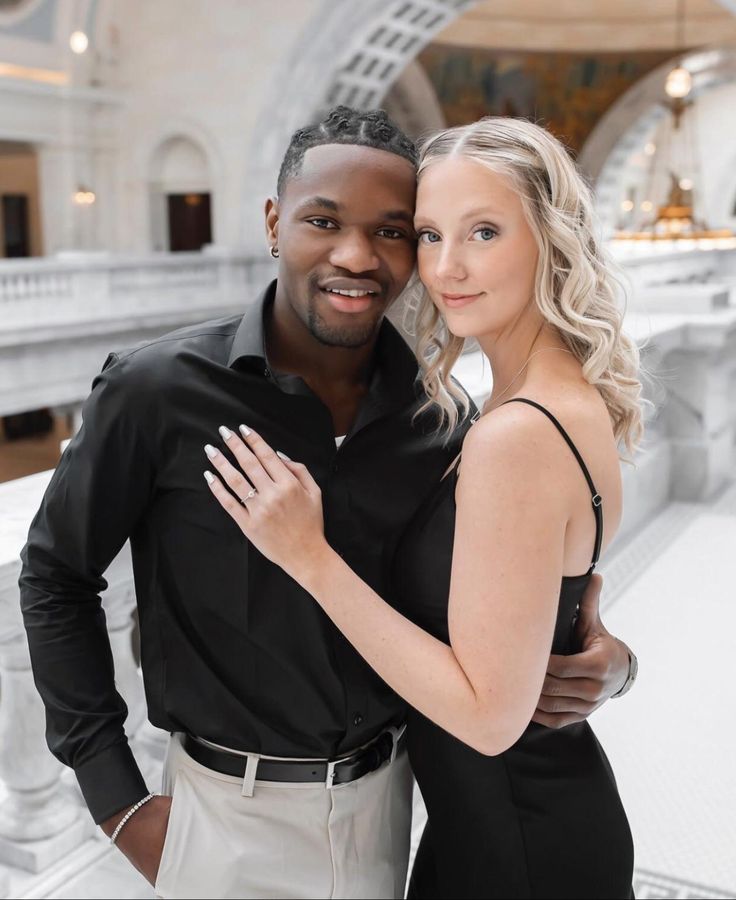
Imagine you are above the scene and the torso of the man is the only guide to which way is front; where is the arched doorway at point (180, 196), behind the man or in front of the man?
behind

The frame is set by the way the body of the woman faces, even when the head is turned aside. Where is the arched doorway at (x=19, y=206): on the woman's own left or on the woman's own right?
on the woman's own right

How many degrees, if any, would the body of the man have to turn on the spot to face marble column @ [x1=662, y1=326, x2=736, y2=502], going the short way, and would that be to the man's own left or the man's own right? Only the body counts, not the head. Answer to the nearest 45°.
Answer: approximately 90° to the man's own left

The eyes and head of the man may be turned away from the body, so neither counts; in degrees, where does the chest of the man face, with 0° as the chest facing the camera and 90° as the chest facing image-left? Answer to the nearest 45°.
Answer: approximately 315°

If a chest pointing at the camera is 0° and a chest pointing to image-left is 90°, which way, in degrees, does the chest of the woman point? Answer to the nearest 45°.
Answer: approximately 90°

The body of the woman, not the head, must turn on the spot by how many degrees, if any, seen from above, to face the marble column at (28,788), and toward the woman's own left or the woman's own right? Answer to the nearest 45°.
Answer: approximately 45° to the woman's own right

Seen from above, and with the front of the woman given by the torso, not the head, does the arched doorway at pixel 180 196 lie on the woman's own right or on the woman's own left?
on the woman's own right

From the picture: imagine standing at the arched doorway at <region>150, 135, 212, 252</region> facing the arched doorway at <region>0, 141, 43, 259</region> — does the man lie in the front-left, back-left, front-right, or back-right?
back-left
